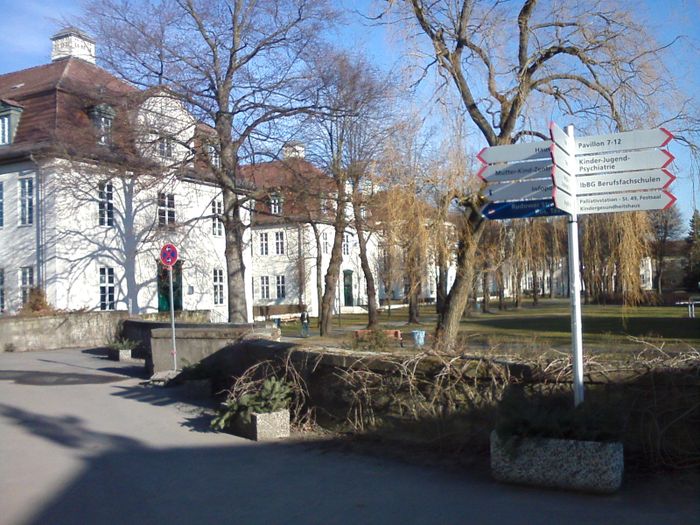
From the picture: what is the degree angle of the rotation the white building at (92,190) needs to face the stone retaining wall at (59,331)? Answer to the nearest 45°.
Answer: approximately 45° to its right

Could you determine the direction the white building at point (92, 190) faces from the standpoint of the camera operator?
facing the viewer and to the right of the viewer

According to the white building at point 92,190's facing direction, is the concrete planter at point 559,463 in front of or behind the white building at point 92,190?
in front

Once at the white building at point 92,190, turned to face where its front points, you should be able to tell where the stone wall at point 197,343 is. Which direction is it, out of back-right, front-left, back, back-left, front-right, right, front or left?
front-right

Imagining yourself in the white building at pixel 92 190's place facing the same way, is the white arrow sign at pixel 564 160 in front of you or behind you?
in front

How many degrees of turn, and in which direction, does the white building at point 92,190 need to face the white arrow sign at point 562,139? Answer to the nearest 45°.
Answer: approximately 45° to its right

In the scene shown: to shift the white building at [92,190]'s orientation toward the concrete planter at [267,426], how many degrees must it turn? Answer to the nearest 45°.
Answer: approximately 45° to its right

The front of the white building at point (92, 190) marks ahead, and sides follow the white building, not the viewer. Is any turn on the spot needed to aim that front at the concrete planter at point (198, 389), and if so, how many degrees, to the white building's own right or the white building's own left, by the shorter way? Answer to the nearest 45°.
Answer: approximately 45° to the white building's own right
